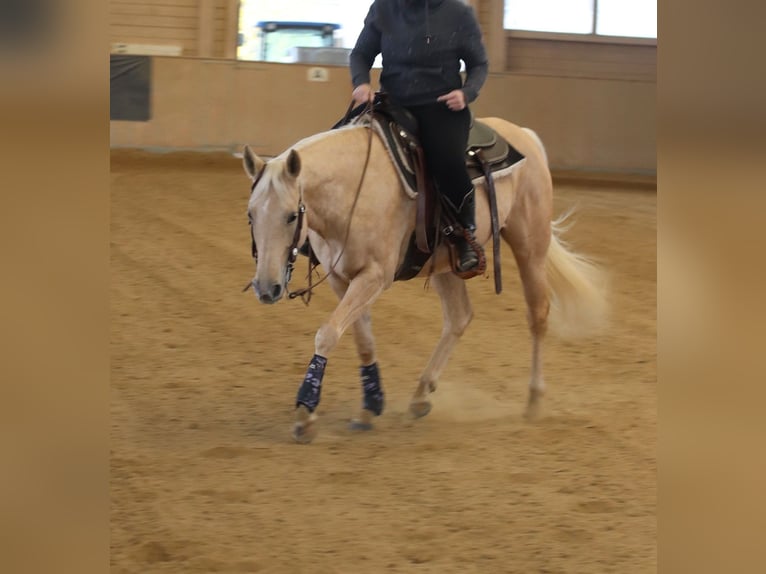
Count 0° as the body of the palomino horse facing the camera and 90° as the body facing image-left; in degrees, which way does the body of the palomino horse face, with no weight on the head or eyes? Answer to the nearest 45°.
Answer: approximately 45°
